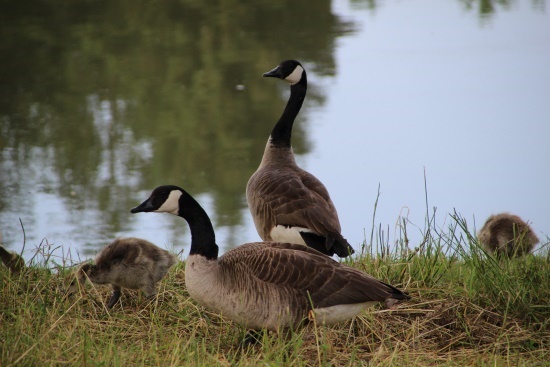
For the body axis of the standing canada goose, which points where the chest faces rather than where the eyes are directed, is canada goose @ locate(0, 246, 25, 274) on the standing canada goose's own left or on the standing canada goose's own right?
on the standing canada goose's own left

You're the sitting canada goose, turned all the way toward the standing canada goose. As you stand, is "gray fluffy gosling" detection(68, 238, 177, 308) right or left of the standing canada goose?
left

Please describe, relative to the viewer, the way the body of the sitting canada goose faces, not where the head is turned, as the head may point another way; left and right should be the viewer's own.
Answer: facing to the left of the viewer

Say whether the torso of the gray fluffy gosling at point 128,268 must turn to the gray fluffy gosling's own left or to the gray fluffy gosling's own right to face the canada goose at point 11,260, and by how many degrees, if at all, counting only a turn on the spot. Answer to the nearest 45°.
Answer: approximately 45° to the gray fluffy gosling's own right

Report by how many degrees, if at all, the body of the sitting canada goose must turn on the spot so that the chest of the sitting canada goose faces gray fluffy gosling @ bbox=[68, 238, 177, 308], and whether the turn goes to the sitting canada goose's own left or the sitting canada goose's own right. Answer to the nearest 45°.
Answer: approximately 45° to the sitting canada goose's own right

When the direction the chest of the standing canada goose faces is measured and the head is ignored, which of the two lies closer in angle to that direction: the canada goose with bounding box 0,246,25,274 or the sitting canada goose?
the canada goose

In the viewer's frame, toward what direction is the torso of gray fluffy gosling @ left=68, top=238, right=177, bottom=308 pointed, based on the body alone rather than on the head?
to the viewer's left

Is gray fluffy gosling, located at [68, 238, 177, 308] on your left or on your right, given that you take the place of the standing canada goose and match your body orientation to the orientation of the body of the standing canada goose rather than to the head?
on your left
